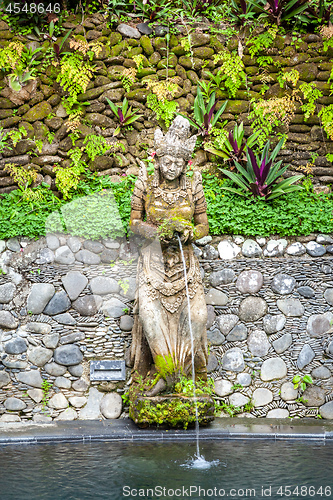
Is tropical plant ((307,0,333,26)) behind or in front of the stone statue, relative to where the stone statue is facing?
behind

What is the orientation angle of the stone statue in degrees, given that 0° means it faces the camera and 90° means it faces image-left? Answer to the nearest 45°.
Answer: approximately 0°

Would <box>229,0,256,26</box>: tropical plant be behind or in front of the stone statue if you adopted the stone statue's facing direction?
behind

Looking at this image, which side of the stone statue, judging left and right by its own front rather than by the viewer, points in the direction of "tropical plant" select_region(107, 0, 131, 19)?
back

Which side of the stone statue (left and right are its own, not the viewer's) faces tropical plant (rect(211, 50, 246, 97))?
back

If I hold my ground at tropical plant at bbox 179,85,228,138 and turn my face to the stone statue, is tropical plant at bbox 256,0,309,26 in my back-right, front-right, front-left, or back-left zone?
back-left

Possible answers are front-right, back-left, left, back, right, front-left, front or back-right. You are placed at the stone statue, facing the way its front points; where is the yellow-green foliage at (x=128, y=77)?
back

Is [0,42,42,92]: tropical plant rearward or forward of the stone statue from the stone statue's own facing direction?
rearward

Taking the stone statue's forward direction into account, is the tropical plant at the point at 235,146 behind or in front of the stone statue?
behind

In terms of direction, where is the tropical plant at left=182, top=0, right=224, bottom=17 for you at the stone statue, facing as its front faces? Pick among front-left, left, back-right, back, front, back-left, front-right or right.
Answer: back

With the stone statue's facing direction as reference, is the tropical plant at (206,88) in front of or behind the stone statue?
behind

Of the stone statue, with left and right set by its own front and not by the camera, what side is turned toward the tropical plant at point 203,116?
back

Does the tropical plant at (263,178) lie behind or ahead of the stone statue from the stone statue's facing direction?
behind

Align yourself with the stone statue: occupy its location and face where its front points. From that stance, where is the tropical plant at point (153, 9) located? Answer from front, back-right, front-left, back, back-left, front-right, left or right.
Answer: back
